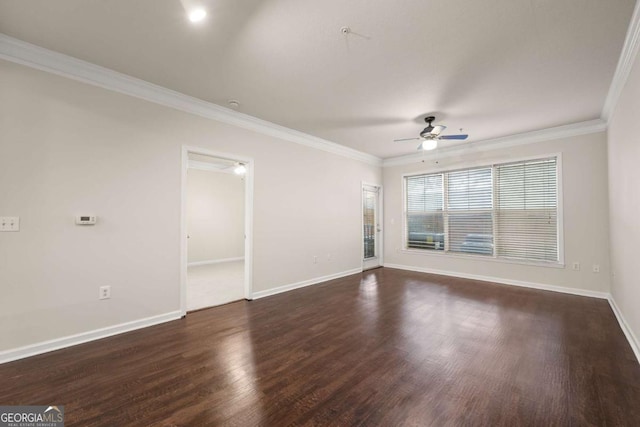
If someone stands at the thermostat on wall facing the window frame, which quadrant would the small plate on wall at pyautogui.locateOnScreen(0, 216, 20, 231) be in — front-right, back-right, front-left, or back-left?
back-right

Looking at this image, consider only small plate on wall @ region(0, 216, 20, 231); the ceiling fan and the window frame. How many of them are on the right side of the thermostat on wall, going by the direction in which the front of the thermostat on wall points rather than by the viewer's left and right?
1

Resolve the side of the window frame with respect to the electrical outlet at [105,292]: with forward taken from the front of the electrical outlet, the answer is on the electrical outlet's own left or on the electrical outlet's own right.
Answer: on the electrical outlet's own left

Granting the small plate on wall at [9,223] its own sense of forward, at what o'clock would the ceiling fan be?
The ceiling fan is roughly at 10 o'clock from the small plate on wall.

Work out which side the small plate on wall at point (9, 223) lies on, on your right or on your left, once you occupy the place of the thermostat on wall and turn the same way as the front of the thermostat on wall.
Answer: on your right
